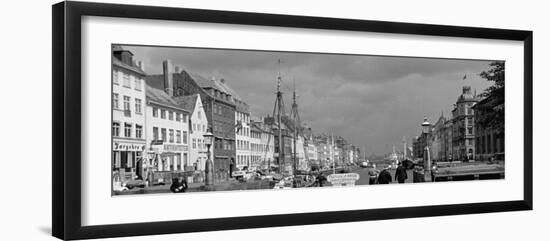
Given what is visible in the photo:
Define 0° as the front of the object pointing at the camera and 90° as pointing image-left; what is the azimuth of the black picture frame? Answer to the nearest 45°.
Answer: approximately 315°
